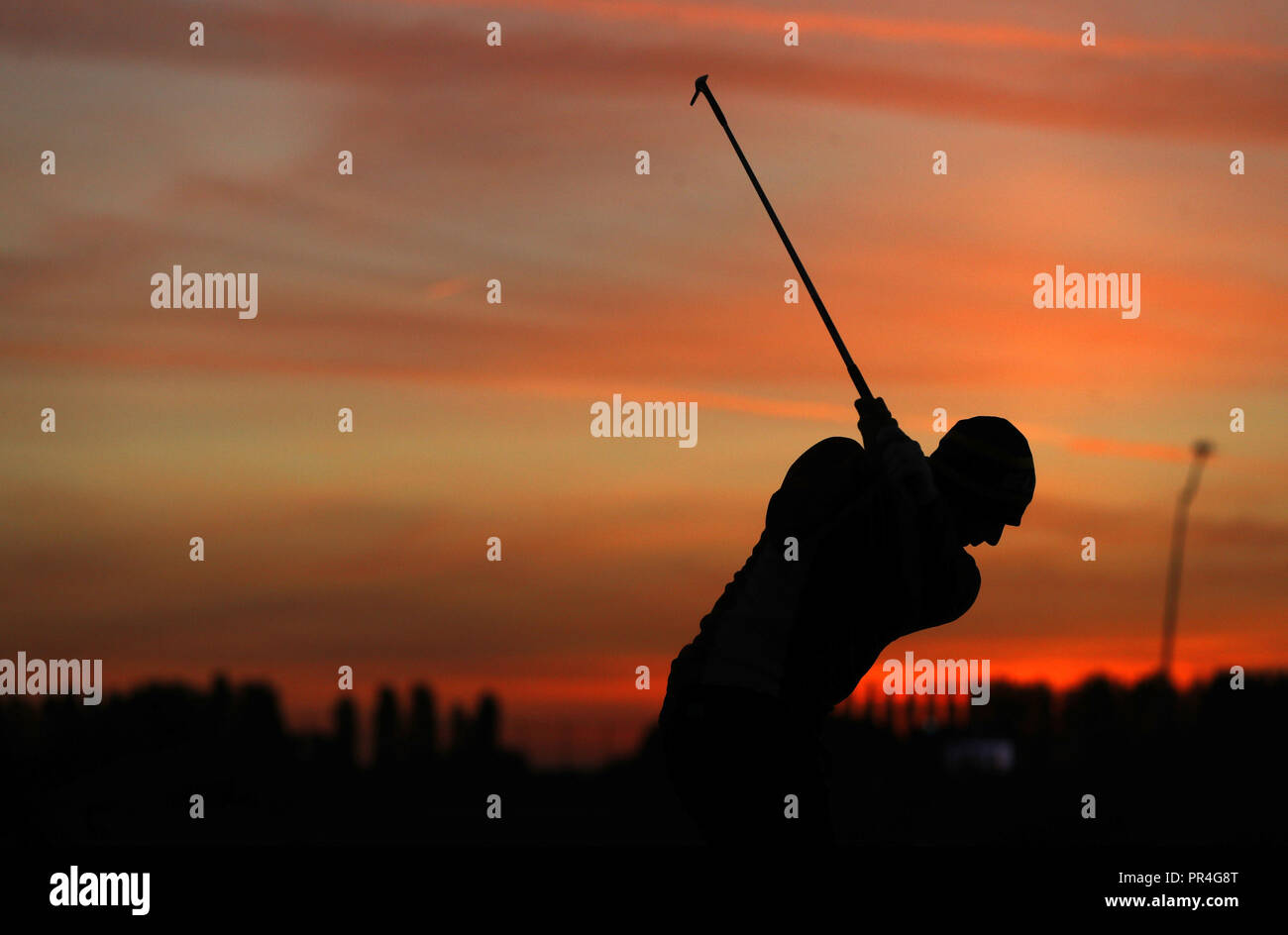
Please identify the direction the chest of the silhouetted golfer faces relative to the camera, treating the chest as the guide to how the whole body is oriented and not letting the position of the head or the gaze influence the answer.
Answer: to the viewer's right

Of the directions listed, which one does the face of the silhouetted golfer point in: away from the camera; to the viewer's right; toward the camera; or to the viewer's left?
to the viewer's right
